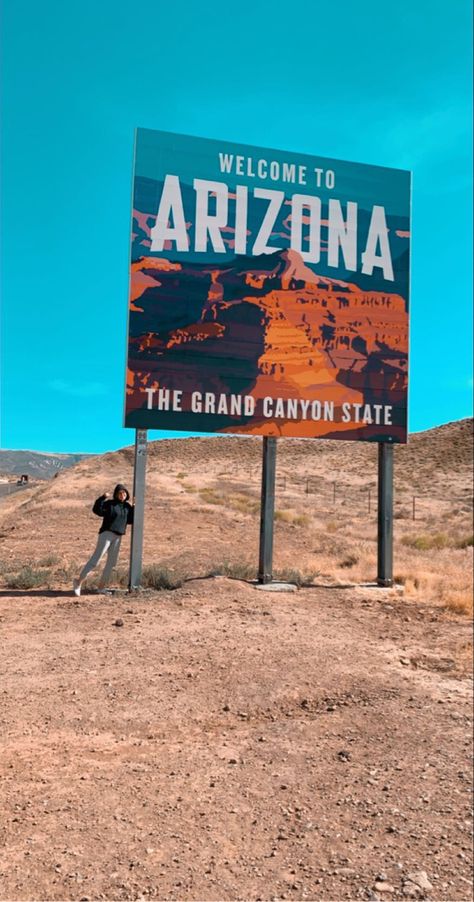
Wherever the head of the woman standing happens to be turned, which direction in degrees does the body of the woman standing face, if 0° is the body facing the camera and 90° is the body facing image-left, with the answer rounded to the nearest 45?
approximately 0°

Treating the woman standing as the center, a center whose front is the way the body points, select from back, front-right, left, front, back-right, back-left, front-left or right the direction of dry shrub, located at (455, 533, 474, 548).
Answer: back-left

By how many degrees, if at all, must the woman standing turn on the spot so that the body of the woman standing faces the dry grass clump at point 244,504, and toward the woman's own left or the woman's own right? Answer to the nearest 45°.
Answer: approximately 180°

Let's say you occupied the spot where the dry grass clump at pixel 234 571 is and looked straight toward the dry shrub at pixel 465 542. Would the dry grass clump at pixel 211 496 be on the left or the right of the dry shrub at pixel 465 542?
left
